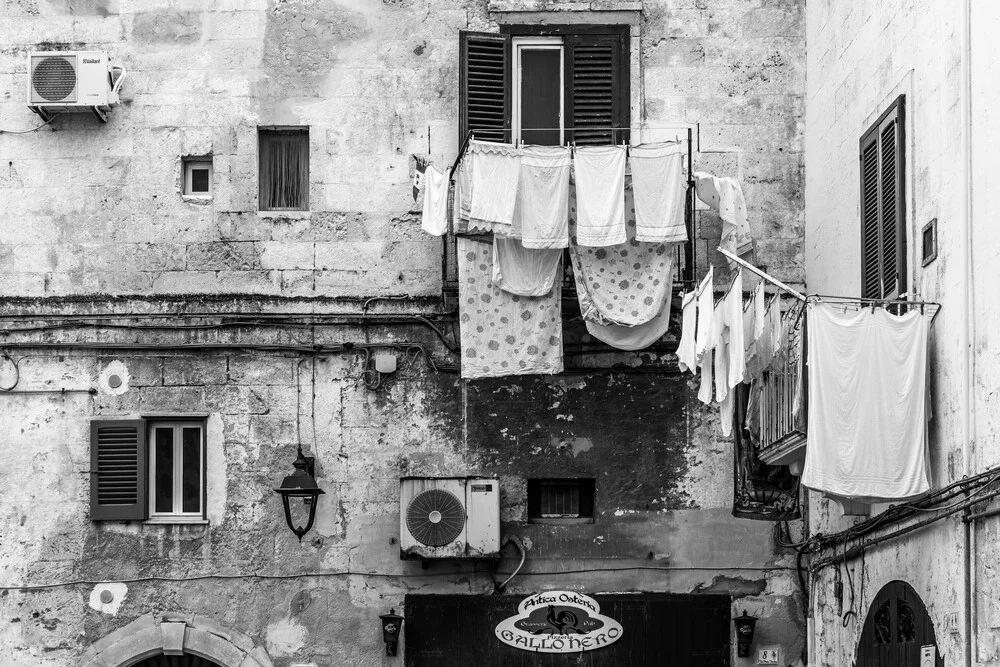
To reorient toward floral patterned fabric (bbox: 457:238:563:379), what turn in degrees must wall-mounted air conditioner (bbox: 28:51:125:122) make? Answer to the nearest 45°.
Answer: approximately 90° to its left

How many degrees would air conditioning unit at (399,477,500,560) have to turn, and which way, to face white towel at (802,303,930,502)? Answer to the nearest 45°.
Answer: approximately 45° to its left

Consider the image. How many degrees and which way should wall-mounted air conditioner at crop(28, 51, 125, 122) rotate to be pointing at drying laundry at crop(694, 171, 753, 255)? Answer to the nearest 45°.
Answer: approximately 90° to its left

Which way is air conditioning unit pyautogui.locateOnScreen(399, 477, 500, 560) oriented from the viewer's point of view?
toward the camera

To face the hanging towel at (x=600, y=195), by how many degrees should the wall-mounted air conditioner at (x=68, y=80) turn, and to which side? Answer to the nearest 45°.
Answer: approximately 45° to its left

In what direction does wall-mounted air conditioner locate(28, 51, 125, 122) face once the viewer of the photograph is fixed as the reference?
facing the viewer

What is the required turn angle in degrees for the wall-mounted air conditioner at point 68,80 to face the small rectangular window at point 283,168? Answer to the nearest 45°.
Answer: approximately 90° to its left

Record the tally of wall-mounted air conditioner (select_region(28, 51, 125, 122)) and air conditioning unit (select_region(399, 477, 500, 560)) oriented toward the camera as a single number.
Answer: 2

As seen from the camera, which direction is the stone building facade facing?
toward the camera

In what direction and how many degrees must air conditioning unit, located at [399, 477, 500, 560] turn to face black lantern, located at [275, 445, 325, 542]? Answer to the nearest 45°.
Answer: approximately 90° to its right

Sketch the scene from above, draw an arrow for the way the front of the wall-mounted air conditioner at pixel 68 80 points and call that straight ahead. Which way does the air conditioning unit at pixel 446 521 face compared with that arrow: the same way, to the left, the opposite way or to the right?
the same way
